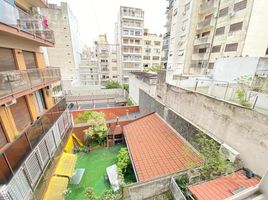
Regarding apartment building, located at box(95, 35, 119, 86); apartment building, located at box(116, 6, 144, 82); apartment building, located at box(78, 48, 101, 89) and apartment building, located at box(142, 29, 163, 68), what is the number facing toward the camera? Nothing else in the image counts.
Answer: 4

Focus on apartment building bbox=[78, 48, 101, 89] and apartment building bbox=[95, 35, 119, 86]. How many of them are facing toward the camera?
2

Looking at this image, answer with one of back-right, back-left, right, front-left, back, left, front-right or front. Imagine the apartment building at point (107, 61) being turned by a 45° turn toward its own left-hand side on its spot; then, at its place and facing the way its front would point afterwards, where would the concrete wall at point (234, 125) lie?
front-right

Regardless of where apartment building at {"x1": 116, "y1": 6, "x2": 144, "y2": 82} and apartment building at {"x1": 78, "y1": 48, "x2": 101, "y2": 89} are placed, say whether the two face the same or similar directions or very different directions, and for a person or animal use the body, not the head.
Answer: same or similar directions

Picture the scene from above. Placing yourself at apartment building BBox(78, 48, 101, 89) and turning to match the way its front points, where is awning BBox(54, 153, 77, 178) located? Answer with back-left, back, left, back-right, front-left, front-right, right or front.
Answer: front

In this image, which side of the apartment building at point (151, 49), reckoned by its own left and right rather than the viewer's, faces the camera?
front

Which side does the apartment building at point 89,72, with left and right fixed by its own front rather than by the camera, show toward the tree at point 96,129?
front

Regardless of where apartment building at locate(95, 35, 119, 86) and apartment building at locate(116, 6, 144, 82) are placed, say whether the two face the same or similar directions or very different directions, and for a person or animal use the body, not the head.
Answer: same or similar directions

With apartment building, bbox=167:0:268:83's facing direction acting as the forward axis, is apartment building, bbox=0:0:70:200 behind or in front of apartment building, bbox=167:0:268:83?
in front

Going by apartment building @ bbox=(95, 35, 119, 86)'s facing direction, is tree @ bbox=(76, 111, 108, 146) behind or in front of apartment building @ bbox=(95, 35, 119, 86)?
in front

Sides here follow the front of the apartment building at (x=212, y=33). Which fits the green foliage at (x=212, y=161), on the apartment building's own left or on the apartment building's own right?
on the apartment building's own left

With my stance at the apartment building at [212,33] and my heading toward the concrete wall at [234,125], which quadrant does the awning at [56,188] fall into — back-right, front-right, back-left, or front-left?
front-right

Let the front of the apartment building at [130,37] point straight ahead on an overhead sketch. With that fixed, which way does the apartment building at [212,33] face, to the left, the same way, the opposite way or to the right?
to the right

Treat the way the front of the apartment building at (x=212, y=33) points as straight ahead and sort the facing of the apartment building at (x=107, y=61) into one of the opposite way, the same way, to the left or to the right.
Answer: to the left

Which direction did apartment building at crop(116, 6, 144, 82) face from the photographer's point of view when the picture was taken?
facing the viewer

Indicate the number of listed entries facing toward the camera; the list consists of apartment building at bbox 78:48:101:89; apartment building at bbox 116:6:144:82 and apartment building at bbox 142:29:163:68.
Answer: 3
